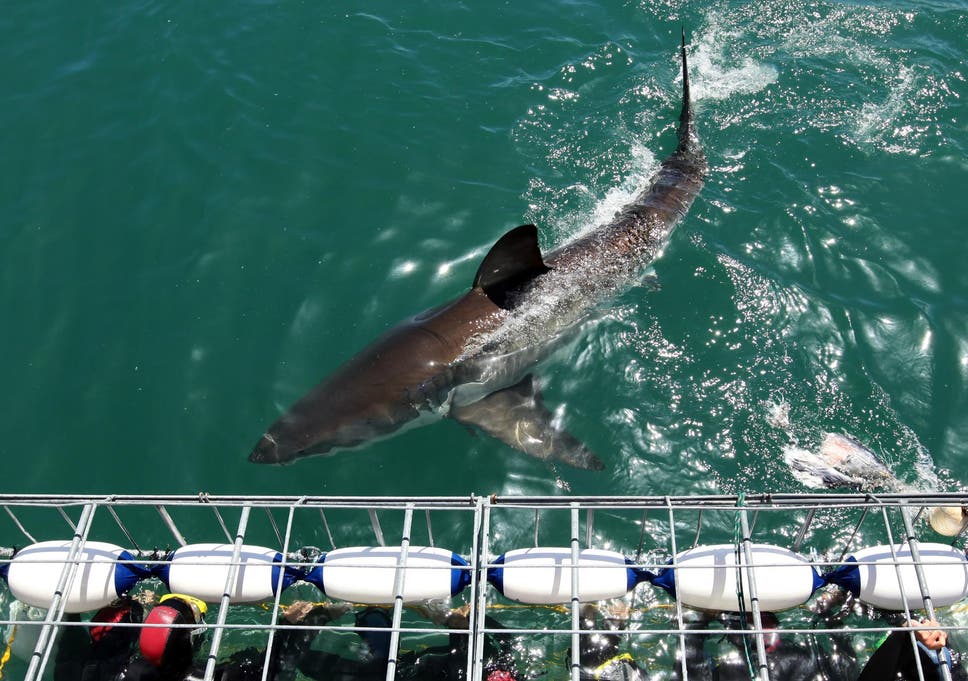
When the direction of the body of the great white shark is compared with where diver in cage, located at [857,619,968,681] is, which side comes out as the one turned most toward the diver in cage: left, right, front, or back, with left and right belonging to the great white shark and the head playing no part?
left

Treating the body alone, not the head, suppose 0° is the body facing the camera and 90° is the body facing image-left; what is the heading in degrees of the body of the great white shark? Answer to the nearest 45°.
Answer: approximately 45°

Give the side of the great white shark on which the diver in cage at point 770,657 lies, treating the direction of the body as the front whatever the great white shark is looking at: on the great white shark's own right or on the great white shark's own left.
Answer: on the great white shark's own left

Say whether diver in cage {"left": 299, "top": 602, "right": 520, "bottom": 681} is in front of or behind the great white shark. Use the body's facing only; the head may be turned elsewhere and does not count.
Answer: in front

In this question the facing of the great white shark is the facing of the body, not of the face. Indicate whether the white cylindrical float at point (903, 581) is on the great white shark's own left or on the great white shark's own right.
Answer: on the great white shark's own left

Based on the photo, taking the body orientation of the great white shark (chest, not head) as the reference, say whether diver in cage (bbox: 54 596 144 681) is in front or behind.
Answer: in front
